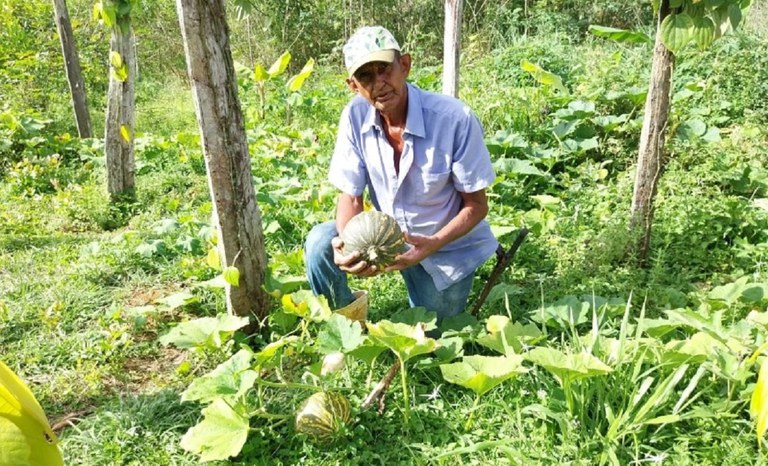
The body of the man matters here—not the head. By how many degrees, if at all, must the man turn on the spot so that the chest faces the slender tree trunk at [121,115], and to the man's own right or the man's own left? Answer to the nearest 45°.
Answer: approximately 90° to the man's own right

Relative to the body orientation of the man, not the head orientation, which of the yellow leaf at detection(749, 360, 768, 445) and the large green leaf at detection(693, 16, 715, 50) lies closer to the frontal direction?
the yellow leaf

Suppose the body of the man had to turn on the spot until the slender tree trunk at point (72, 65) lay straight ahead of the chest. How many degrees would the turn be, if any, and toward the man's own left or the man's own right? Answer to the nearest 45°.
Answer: approximately 90° to the man's own right

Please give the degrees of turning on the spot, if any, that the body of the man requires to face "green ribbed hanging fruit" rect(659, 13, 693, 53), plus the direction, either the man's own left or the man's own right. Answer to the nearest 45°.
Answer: approximately 135° to the man's own left

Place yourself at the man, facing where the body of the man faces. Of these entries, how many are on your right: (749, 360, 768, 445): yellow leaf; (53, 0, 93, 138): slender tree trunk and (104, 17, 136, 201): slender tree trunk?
2

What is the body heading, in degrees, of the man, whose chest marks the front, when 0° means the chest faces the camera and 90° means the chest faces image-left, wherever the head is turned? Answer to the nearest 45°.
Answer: approximately 45°

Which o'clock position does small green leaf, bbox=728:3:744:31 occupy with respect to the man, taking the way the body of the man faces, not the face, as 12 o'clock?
The small green leaf is roughly at 7 o'clock from the man.

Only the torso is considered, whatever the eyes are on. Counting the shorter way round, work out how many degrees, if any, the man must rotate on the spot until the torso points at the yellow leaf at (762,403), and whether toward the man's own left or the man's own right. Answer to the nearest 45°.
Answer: approximately 45° to the man's own left
